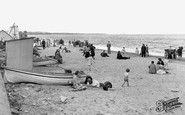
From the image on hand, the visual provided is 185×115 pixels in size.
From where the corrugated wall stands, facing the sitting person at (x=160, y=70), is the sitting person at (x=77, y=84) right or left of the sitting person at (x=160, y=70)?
right

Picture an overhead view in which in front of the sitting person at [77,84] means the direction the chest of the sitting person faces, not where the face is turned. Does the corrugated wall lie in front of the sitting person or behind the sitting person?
behind

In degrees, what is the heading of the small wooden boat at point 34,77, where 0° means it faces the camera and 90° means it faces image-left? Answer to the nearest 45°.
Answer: approximately 90°

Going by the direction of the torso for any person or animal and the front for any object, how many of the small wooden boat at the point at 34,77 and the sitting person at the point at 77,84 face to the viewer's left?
1

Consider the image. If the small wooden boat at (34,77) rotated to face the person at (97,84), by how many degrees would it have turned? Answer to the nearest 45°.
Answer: approximately 180°
